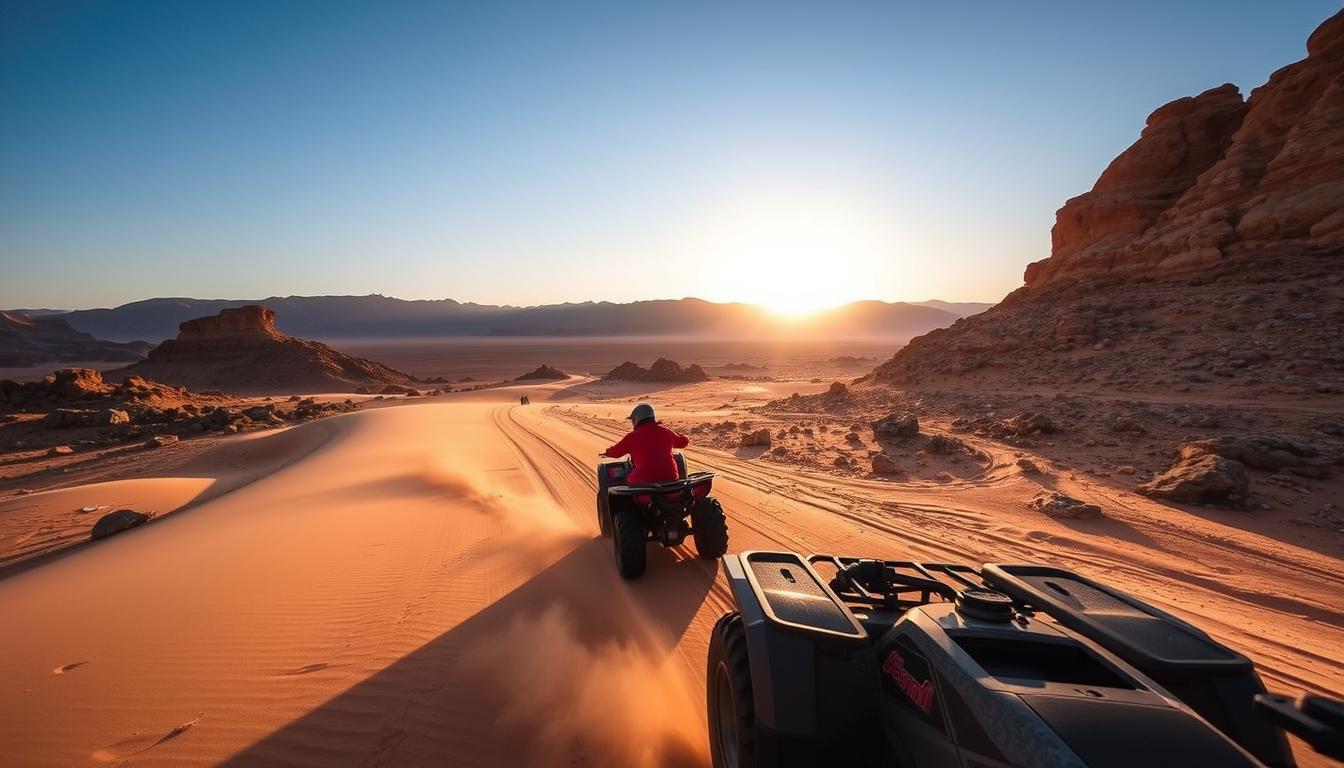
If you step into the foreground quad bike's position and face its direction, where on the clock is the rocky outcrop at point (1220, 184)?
The rocky outcrop is roughly at 2 o'clock from the foreground quad bike.

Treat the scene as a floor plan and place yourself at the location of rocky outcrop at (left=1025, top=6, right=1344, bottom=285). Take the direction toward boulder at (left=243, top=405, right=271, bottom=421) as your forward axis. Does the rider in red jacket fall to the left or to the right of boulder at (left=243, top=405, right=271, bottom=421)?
left

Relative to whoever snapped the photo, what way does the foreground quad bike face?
facing away from the viewer and to the left of the viewer
